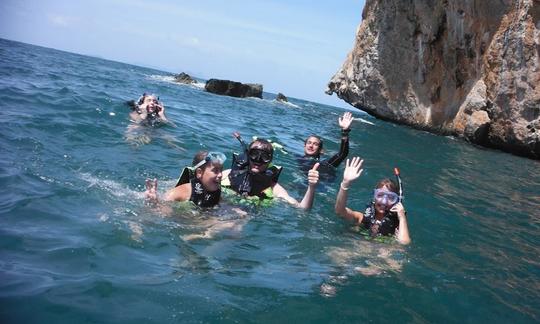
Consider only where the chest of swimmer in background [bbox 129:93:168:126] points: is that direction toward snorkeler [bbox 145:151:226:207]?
yes

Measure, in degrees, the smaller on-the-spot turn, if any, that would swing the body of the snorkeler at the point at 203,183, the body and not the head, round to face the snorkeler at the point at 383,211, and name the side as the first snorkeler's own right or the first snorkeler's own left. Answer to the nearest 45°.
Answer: approximately 45° to the first snorkeler's own left

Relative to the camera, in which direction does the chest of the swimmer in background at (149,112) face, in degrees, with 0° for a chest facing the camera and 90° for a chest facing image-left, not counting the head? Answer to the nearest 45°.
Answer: approximately 0°

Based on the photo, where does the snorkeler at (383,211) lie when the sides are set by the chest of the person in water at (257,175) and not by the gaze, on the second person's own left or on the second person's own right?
on the second person's own left

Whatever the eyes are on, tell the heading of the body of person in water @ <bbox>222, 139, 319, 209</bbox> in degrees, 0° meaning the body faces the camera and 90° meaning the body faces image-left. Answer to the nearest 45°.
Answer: approximately 0°

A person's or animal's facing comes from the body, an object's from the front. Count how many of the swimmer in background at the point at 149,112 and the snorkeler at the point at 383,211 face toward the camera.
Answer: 2

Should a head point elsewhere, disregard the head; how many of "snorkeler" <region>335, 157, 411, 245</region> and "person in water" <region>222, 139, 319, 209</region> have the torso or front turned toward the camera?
2

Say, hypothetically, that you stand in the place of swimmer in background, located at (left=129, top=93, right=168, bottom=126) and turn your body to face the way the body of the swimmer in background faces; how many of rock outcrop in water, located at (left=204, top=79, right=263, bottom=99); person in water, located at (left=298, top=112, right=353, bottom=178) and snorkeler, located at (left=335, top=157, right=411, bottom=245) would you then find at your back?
1

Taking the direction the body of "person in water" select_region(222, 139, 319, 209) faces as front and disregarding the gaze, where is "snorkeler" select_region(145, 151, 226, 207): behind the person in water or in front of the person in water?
in front
